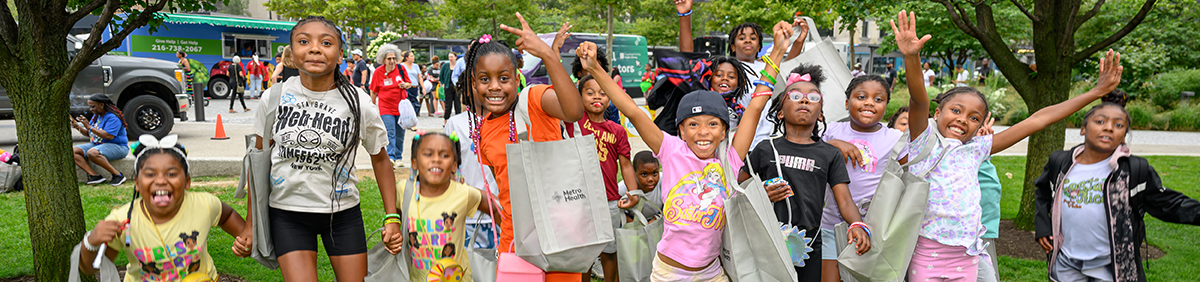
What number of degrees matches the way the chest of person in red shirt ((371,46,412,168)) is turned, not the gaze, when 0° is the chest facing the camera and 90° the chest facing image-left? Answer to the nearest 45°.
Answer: approximately 0°

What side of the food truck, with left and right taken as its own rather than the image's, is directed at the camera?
right

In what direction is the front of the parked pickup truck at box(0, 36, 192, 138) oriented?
to the viewer's right

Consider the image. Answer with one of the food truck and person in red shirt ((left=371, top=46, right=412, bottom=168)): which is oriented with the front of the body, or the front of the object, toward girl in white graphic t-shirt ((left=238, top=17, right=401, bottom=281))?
the person in red shirt

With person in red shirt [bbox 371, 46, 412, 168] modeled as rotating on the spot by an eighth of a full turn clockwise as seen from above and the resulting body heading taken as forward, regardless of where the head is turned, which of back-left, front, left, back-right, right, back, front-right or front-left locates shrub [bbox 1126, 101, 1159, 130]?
back-left

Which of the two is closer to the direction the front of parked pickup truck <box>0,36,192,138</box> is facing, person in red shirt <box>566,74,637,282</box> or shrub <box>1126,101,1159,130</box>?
the shrub

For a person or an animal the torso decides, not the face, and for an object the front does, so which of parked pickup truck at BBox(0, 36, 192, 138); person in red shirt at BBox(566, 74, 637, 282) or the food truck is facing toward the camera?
the person in red shirt

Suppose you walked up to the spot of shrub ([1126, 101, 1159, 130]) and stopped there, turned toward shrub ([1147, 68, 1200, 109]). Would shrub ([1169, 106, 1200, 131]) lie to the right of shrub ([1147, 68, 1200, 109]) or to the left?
right

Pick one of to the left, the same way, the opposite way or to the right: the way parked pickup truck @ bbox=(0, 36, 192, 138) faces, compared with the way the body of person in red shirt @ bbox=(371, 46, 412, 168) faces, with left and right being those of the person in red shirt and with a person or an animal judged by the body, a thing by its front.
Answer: to the left

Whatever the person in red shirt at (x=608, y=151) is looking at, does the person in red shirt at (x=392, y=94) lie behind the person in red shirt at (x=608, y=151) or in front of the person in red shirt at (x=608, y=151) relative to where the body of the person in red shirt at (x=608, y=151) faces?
behind
